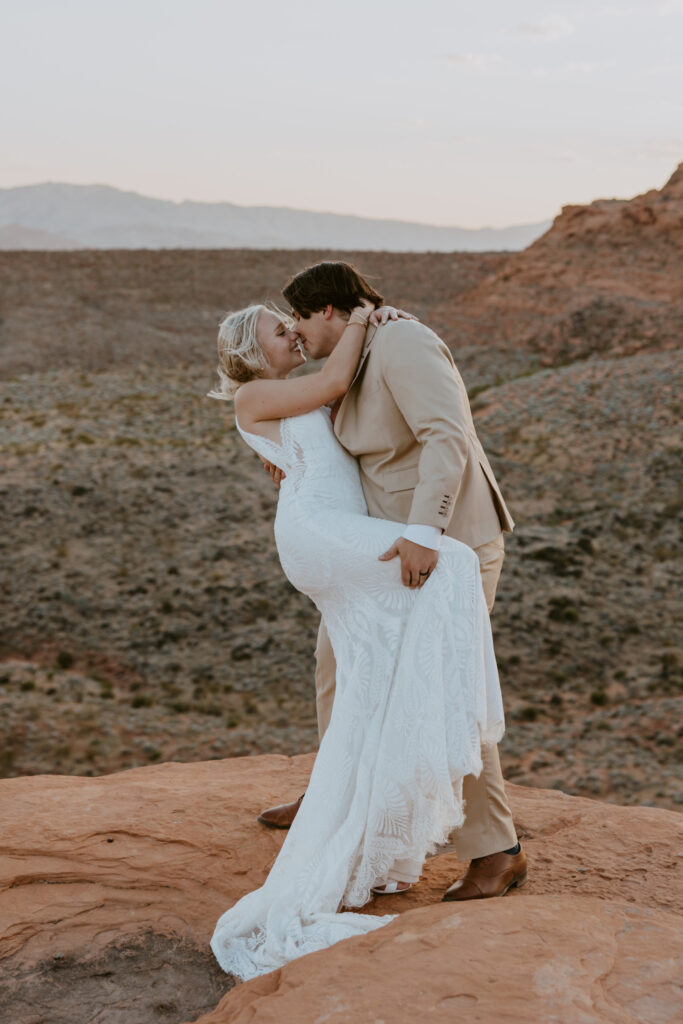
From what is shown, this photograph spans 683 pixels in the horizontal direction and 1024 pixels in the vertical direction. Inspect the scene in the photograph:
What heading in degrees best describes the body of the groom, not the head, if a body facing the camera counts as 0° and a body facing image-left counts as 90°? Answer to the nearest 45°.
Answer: approximately 90°

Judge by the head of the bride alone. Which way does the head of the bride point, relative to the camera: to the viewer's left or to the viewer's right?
to the viewer's right

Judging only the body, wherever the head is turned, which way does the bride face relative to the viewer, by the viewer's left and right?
facing to the right of the viewer

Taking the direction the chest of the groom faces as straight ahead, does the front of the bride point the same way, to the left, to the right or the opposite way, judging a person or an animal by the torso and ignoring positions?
the opposite way
